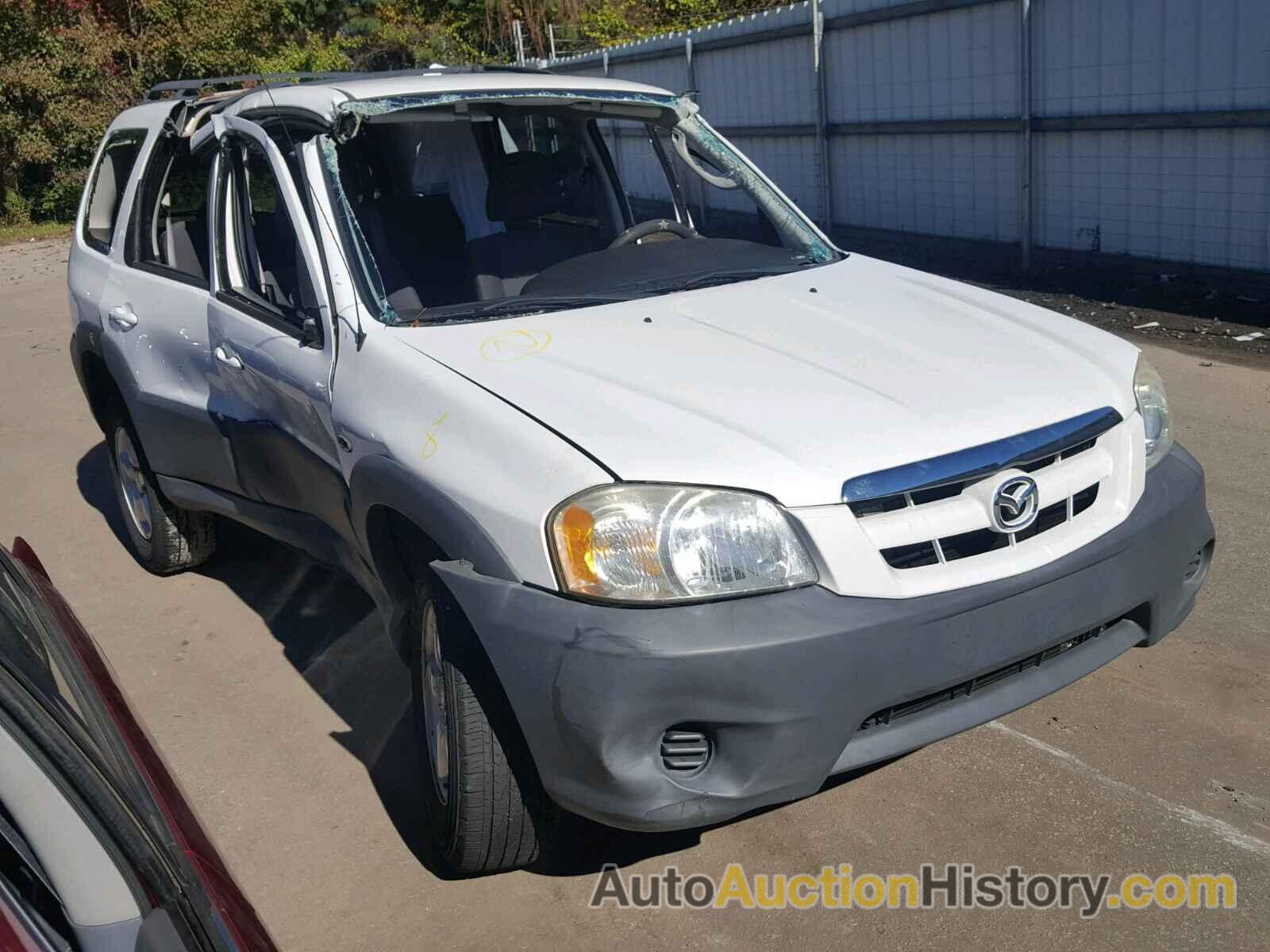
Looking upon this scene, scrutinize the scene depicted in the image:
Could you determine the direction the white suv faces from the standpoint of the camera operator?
facing the viewer and to the right of the viewer

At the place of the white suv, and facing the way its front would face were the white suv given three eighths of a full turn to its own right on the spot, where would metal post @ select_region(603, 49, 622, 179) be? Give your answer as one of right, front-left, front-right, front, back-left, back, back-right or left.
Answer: right

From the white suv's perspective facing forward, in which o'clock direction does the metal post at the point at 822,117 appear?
The metal post is roughly at 8 o'clock from the white suv.

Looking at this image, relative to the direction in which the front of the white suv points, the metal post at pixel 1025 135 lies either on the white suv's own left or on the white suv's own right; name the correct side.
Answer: on the white suv's own left
